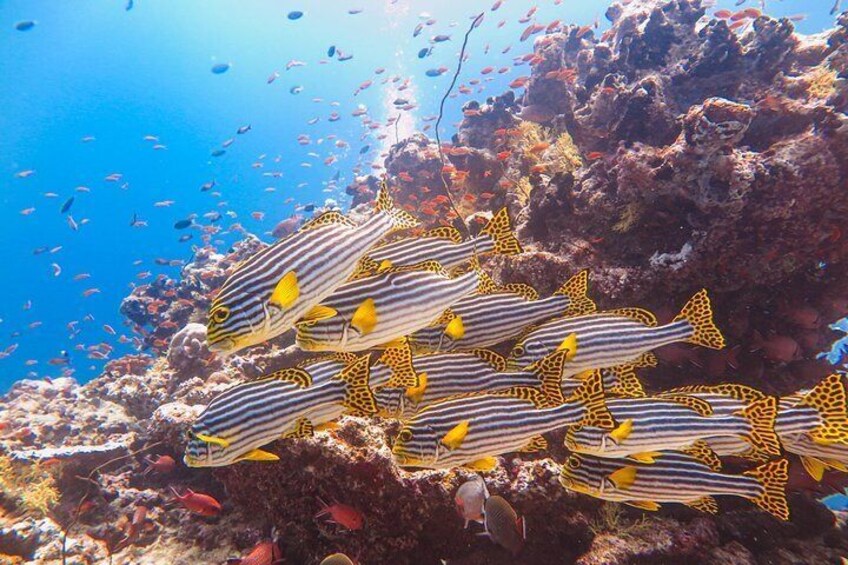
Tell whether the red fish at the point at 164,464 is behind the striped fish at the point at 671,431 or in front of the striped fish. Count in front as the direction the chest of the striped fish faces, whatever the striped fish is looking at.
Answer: in front

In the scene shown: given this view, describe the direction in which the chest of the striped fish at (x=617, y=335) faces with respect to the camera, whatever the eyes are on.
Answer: to the viewer's left

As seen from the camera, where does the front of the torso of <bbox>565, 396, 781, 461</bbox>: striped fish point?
to the viewer's left

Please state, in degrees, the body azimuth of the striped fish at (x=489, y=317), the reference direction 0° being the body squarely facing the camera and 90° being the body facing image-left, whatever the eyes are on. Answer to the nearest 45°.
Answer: approximately 90°

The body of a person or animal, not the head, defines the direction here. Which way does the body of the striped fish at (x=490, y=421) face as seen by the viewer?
to the viewer's left

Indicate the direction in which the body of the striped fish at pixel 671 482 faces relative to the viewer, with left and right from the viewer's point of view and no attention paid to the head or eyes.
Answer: facing to the left of the viewer

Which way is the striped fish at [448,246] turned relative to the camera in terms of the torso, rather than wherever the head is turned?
to the viewer's left

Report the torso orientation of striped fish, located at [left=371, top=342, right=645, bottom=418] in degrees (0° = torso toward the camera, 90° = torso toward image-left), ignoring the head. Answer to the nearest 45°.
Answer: approximately 90°
